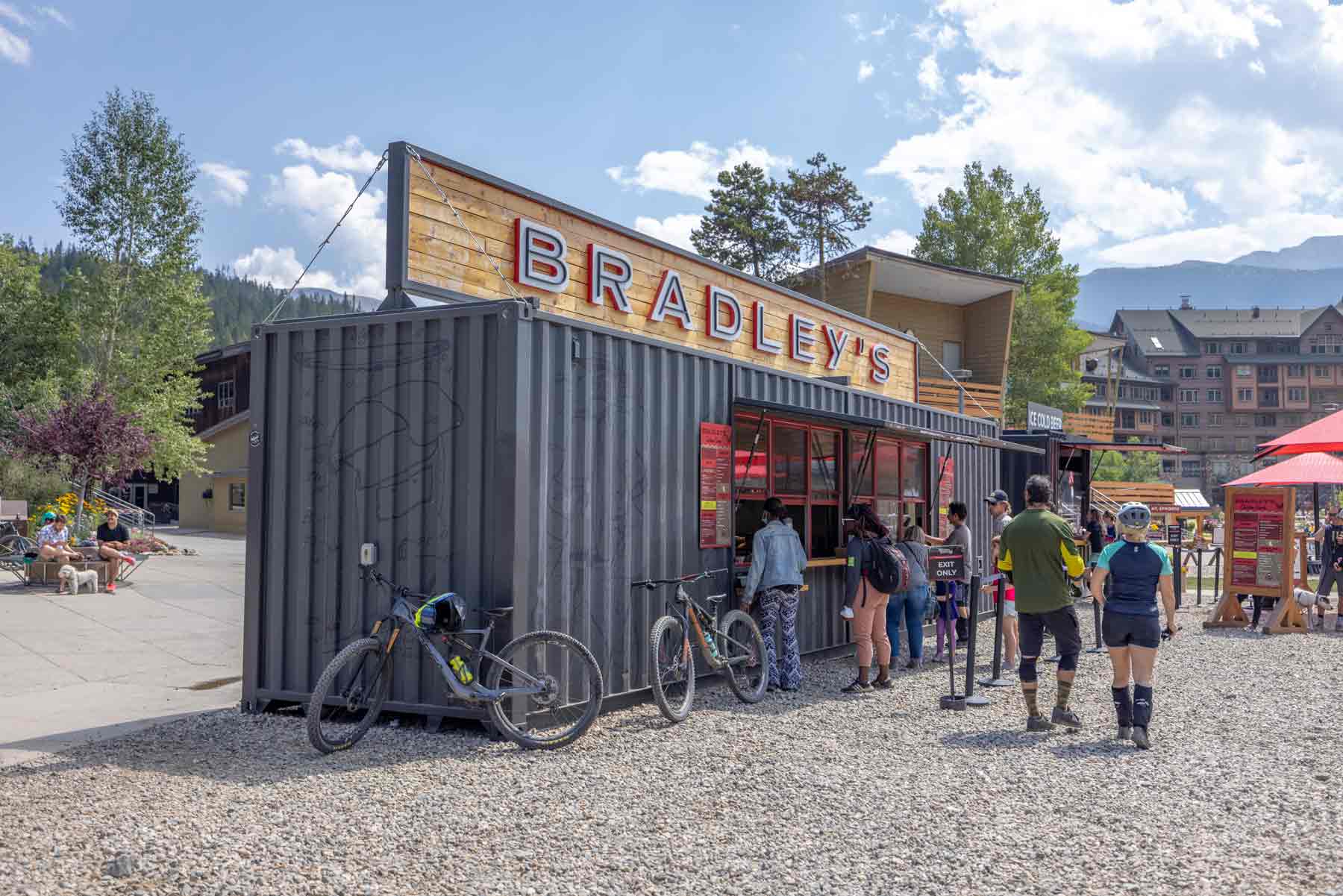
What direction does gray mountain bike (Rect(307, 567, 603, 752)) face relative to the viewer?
to the viewer's left

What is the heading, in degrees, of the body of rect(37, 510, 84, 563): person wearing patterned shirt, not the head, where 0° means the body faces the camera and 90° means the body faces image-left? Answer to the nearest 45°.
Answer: approximately 315°

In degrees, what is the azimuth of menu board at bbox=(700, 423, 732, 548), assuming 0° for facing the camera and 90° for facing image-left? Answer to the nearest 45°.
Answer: approximately 315°

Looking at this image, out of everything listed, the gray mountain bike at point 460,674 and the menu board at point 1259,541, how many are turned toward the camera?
1

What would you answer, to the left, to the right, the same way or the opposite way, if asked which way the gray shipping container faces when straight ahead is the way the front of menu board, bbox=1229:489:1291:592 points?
to the left

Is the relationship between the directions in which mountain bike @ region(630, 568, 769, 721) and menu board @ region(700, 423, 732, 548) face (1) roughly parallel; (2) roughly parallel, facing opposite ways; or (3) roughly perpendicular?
roughly perpendicular

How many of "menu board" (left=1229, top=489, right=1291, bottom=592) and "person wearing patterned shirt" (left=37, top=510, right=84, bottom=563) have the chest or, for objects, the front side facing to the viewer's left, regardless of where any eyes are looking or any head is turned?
0

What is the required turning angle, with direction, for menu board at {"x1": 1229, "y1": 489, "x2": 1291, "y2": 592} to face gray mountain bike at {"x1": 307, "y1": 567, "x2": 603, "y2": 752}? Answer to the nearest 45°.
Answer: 0° — it already faces it

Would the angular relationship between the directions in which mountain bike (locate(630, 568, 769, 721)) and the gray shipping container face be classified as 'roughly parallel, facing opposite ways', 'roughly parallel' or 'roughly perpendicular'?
roughly perpendicular

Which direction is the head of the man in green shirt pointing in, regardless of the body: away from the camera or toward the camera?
away from the camera

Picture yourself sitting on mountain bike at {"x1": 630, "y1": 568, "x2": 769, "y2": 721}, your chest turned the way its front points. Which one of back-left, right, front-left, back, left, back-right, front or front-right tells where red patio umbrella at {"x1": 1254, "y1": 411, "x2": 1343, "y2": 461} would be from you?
back

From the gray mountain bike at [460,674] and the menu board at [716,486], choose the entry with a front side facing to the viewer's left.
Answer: the gray mountain bike

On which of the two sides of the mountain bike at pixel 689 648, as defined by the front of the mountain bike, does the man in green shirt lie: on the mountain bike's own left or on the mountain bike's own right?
on the mountain bike's own left

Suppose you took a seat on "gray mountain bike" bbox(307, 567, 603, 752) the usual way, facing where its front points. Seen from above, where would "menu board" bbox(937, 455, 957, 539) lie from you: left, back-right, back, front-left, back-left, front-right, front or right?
back-right

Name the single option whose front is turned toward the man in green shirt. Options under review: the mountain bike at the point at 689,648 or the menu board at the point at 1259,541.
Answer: the menu board
